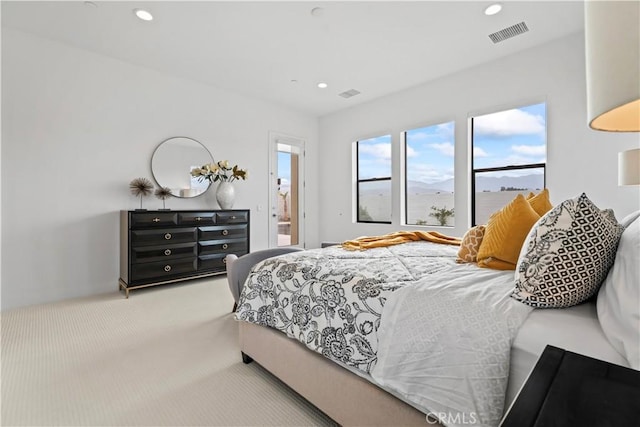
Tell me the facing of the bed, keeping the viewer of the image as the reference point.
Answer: facing away from the viewer and to the left of the viewer

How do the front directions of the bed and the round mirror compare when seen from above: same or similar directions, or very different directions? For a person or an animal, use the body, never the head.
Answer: very different directions

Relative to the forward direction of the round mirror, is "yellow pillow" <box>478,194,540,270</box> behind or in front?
in front

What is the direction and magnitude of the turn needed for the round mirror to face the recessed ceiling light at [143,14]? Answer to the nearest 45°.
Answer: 0° — it already faces it

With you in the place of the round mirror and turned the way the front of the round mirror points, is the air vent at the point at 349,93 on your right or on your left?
on your left

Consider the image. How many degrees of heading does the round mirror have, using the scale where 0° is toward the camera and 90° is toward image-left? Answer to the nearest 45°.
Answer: approximately 0°

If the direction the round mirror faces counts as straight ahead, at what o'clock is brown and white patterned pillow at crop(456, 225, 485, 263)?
The brown and white patterned pillow is roughly at 11 o'clock from the round mirror.

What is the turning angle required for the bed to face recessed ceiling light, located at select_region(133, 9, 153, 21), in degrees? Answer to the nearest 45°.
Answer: approximately 45° to its left

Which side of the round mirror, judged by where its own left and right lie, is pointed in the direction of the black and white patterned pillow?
front

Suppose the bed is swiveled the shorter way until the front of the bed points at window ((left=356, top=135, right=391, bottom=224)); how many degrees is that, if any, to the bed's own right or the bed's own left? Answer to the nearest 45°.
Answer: approximately 45° to the bed's own right

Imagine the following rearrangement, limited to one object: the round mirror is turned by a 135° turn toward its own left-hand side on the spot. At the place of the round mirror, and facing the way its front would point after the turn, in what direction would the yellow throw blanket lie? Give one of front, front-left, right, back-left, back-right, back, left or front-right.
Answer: right

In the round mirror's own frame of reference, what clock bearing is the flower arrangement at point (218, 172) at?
The flower arrangement is roughly at 9 o'clock from the round mirror.

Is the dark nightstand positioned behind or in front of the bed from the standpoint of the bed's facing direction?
behind

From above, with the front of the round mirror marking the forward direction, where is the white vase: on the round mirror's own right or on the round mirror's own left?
on the round mirror's own left

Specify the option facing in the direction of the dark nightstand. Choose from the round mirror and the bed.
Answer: the round mirror
